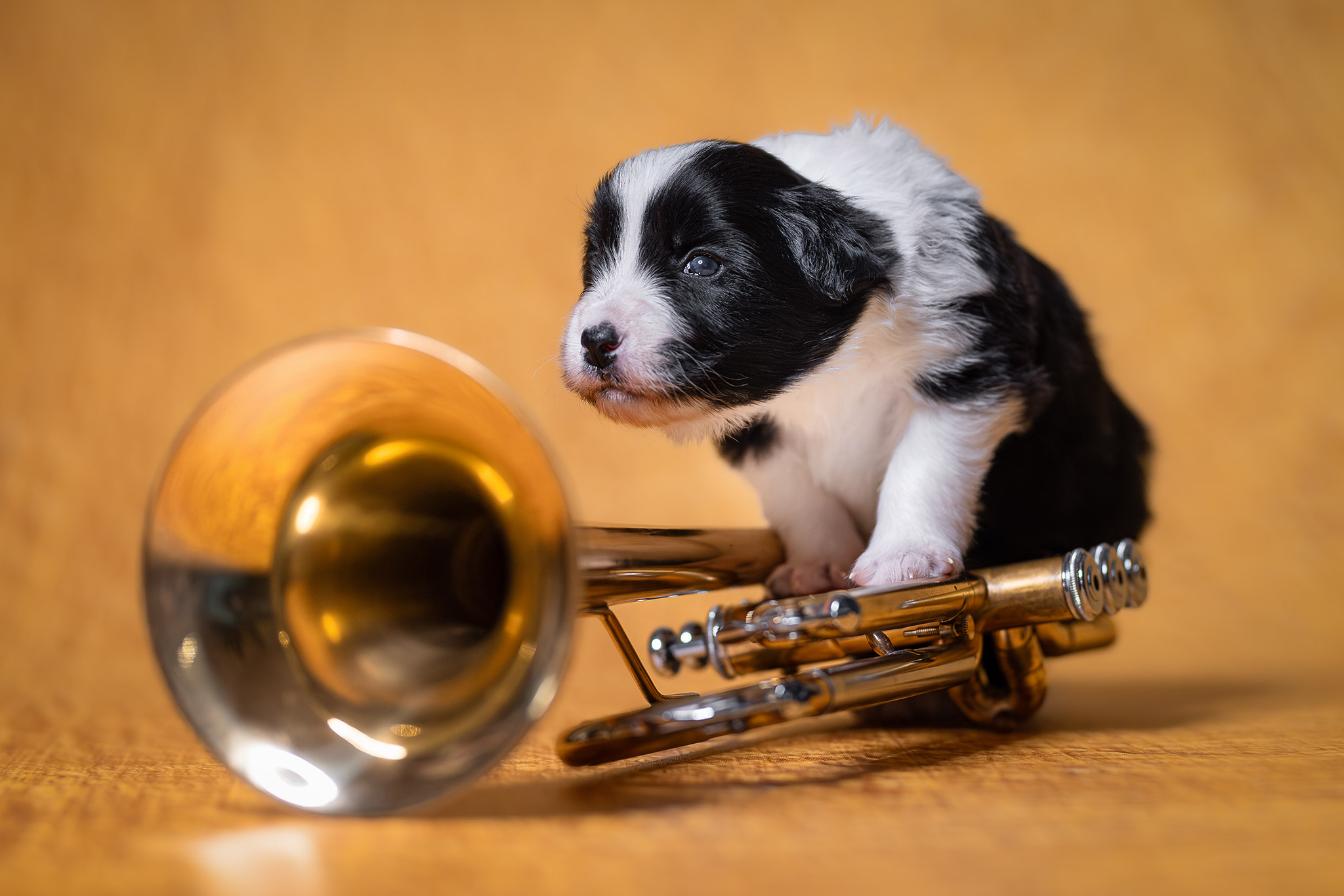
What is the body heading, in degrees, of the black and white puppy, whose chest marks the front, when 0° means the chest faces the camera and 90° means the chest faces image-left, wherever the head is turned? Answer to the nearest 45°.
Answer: approximately 45°
